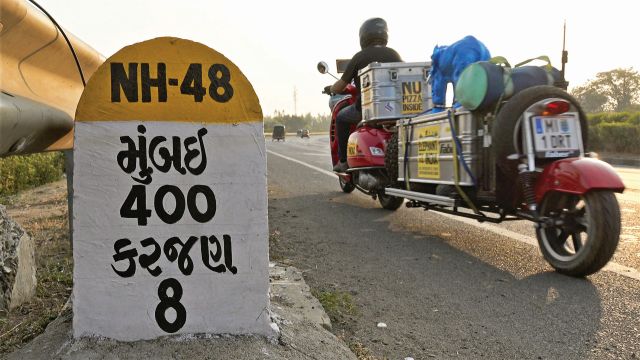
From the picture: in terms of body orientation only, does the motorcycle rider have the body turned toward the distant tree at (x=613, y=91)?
no

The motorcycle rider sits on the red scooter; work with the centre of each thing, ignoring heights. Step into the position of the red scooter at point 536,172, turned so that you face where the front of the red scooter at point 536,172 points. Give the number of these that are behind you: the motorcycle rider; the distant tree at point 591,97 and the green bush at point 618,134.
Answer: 0

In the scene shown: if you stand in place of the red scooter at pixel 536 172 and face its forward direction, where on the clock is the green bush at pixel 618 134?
The green bush is roughly at 2 o'clock from the red scooter.

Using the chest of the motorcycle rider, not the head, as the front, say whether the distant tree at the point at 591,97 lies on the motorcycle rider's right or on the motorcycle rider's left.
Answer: on the motorcycle rider's right

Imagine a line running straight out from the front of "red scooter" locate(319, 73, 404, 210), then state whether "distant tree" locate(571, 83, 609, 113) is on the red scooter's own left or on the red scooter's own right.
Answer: on the red scooter's own right

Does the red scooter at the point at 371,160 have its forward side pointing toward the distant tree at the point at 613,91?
no

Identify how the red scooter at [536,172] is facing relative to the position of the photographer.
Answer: facing away from the viewer and to the left of the viewer

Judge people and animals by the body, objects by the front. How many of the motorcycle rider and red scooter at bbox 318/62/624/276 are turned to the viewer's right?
0

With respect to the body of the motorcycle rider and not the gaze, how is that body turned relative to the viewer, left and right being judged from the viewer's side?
facing away from the viewer and to the left of the viewer

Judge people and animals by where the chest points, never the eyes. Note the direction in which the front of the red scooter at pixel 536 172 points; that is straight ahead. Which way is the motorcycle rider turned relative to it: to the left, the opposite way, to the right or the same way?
the same way

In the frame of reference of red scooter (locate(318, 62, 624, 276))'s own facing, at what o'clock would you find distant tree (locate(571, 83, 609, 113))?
The distant tree is roughly at 2 o'clock from the red scooter.
